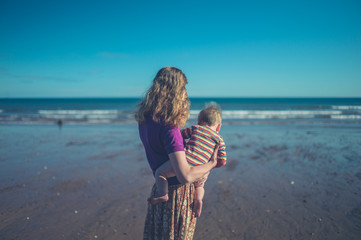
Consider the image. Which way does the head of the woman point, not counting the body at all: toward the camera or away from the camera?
away from the camera

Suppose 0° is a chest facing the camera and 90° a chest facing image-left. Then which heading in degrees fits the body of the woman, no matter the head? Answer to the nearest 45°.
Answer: approximately 225°
